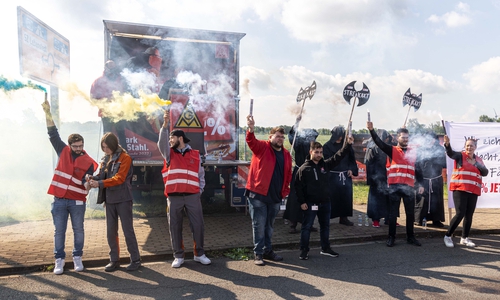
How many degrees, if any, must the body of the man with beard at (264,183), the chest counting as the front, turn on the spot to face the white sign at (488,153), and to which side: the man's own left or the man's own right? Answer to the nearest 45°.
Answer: approximately 90° to the man's own left

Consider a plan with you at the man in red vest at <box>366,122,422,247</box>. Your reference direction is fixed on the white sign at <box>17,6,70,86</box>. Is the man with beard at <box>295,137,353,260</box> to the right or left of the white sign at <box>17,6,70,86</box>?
left

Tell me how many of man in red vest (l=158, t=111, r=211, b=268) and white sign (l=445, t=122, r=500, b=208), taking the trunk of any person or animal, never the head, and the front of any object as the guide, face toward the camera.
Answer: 2

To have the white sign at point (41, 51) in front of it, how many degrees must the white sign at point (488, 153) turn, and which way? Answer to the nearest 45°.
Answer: approximately 45° to its right

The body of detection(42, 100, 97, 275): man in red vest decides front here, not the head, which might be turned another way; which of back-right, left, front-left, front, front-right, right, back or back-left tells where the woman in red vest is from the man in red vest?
left

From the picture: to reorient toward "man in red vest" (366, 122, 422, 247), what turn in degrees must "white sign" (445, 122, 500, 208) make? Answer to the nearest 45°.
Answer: approximately 45° to its right

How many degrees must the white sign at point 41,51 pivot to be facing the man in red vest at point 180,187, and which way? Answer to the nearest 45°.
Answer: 0° — it already faces them

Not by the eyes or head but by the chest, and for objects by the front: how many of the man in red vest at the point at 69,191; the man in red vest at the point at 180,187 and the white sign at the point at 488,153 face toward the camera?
3

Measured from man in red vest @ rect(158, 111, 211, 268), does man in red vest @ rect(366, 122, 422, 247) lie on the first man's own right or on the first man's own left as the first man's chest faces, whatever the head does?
on the first man's own left

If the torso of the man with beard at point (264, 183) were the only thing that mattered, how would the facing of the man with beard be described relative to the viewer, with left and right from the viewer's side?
facing the viewer and to the right of the viewer

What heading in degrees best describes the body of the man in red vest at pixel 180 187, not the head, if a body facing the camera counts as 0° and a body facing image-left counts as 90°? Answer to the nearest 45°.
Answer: approximately 0°

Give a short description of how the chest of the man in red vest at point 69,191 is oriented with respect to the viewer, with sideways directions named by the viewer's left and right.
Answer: facing the viewer

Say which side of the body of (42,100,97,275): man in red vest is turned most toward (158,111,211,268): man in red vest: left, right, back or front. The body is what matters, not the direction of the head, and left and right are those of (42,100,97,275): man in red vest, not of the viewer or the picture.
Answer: left

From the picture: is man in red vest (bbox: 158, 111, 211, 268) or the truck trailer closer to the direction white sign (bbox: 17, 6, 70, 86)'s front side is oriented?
the man in red vest

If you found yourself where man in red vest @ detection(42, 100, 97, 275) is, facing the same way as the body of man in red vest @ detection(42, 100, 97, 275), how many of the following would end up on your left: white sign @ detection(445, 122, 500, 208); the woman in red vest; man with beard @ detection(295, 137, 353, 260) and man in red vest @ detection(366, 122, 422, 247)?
4
